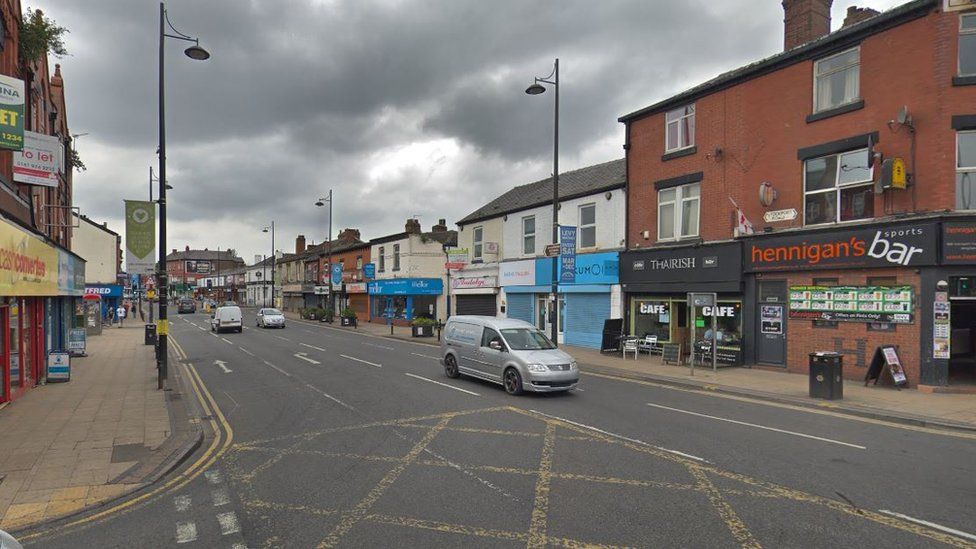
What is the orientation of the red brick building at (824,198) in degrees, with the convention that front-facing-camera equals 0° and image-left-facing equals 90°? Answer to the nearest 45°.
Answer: approximately 45°

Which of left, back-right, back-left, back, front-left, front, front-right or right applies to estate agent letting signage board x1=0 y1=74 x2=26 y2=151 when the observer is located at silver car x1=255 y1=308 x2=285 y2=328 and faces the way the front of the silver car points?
front-right

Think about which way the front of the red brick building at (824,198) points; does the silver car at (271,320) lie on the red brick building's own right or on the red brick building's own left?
on the red brick building's own right

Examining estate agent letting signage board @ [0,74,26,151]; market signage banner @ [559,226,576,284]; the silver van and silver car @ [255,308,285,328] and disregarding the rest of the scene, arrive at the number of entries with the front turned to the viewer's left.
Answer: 0

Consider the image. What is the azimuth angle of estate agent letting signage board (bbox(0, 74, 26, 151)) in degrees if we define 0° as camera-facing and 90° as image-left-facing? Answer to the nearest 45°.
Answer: approximately 315°

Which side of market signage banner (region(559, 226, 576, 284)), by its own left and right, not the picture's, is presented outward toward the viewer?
front

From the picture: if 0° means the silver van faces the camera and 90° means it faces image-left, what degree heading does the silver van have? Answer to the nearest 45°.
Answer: approximately 315°

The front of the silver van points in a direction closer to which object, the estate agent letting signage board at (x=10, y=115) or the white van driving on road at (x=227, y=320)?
the estate agent letting signage board

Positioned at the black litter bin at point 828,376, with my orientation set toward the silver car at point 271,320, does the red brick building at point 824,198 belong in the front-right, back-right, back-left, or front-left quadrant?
front-right

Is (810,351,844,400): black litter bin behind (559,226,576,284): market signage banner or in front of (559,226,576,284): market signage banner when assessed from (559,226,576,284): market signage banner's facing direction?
in front

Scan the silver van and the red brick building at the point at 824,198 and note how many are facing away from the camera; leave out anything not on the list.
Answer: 0
